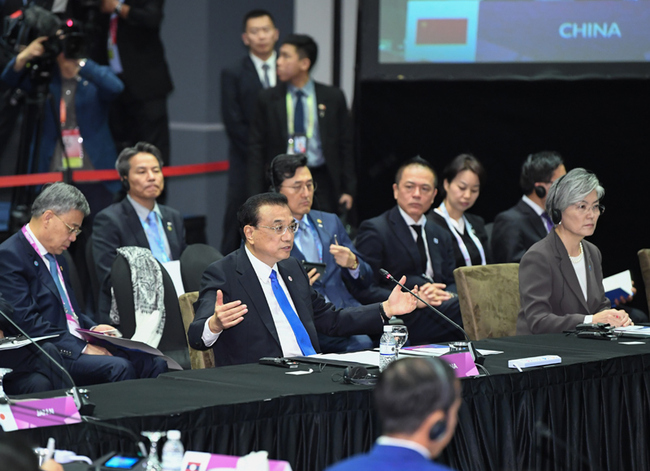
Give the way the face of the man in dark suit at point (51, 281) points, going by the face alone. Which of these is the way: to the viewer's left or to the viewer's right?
to the viewer's right

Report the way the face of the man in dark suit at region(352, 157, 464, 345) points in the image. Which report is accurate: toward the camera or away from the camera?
toward the camera

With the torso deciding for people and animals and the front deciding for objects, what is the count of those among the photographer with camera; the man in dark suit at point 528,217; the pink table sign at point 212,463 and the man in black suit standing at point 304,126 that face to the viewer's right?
1

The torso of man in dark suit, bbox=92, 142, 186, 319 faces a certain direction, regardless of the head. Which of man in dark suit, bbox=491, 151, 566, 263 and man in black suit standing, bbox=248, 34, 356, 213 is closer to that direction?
the man in dark suit

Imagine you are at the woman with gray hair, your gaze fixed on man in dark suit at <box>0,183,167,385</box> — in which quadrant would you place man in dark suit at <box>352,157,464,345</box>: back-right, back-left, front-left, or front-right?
front-right

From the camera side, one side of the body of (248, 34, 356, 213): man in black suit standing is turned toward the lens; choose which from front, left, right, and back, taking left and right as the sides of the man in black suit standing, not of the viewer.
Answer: front

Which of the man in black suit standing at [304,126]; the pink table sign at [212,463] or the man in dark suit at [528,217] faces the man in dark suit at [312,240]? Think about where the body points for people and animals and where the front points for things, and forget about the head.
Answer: the man in black suit standing

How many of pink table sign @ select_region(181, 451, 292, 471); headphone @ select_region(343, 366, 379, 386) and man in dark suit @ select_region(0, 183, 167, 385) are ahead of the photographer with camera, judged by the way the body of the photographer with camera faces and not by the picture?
3

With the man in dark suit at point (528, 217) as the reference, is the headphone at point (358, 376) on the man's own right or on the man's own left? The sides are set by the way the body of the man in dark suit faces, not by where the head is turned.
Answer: on the man's own right

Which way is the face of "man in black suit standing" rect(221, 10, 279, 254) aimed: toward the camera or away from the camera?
toward the camera

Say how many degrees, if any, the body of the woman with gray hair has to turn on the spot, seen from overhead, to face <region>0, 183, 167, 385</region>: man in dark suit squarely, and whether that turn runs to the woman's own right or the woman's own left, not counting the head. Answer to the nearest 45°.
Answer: approximately 135° to the woman's own right

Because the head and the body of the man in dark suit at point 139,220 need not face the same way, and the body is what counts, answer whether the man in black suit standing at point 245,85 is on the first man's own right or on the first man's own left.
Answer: on the first man's own left

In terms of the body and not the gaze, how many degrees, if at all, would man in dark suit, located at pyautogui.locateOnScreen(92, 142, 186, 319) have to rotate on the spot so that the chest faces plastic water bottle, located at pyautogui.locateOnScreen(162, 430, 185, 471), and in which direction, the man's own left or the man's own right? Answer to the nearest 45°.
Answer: approximately 45° to the man's own right

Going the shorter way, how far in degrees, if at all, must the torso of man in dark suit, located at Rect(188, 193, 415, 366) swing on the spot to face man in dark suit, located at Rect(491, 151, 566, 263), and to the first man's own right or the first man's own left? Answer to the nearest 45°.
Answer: approximately 90° to the first man's own left

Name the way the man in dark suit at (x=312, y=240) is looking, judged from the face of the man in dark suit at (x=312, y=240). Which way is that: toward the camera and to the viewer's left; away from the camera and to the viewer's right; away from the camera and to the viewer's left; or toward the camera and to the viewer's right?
toward the camera and to the viewer's right

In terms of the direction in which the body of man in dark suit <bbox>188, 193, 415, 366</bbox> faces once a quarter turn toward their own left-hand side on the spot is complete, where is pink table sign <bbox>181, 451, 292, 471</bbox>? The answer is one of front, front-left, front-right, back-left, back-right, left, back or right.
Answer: back-right
